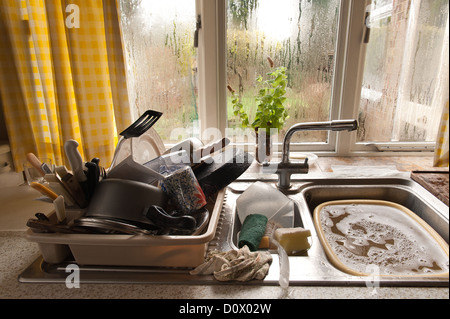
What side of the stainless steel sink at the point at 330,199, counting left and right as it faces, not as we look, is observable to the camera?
front

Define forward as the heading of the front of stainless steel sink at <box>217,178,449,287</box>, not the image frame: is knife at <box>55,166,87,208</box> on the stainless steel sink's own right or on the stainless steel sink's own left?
on the stainless steel sink's own right

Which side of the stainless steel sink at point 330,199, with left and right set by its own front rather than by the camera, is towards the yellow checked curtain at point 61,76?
right
